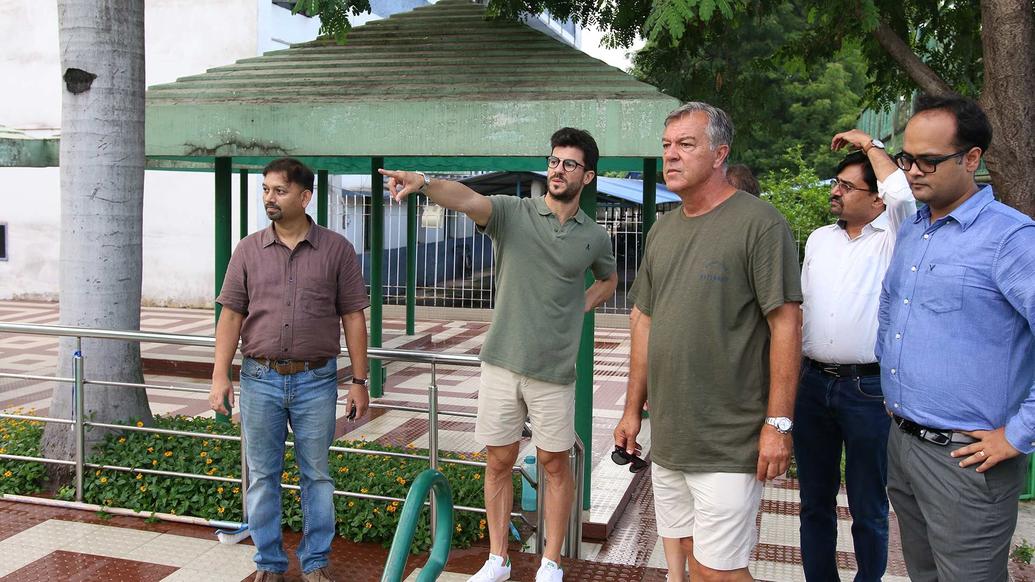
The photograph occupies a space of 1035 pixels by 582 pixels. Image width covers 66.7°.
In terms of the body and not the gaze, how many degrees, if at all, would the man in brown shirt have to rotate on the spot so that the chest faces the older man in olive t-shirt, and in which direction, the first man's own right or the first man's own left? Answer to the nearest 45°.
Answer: approximately 45° to the first man's own left

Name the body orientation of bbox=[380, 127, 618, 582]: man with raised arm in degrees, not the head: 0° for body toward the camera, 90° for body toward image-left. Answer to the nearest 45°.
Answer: approximately 0°

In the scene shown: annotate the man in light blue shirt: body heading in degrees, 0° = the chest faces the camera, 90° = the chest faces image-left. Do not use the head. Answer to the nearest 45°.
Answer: approximately 45°

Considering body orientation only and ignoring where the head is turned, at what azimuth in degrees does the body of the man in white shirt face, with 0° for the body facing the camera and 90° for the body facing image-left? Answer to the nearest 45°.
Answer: approximately 45°

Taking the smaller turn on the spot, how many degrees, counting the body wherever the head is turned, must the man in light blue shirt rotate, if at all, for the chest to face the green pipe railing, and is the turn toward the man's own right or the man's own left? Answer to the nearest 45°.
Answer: approximately 45° to the man's own right

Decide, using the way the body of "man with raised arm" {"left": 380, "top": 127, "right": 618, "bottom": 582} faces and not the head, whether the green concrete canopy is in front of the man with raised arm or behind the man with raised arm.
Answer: behind
